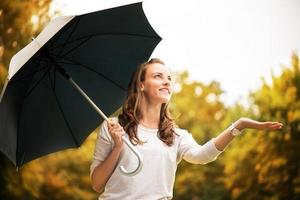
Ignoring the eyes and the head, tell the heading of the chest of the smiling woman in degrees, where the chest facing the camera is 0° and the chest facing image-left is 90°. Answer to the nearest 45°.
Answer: approximately 315°

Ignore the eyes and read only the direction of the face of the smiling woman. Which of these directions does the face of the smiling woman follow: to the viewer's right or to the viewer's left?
to the viewer's right

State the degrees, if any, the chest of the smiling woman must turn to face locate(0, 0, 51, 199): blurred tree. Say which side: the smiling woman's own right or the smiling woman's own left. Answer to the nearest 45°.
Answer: approximately 180°

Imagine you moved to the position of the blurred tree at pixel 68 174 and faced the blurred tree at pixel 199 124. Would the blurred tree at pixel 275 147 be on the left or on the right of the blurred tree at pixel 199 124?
right

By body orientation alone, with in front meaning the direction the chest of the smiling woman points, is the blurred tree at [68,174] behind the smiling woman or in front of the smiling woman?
behind

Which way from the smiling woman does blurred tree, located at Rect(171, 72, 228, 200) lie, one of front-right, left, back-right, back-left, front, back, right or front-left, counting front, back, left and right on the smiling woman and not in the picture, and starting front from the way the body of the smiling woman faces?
back-left

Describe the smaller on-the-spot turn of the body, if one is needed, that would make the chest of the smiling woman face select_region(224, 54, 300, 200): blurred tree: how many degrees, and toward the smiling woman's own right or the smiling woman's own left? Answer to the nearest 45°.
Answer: approximately 135° to the smiling woman's own left
